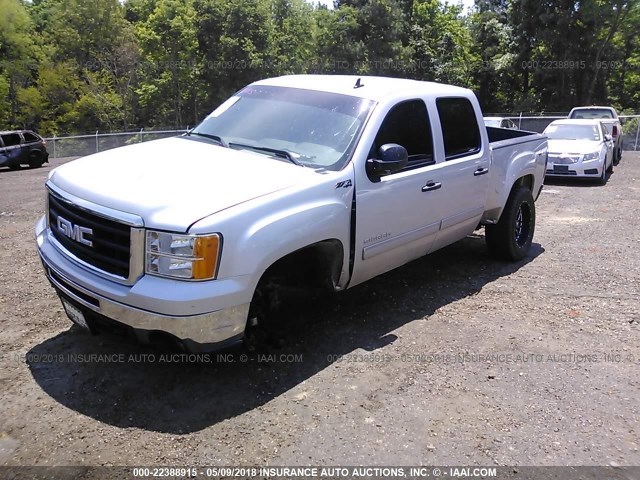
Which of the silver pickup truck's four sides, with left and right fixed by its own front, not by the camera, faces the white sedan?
back

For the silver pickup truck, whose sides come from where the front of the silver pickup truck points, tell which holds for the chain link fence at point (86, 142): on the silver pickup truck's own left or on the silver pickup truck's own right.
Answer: on the silver pickup truck's own right

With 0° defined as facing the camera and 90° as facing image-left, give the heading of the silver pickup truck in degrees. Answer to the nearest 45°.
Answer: approximately 45°

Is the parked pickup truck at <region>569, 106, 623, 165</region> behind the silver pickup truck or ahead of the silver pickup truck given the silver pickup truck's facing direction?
behind

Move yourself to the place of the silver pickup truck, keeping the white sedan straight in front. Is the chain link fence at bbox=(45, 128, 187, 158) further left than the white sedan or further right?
left
